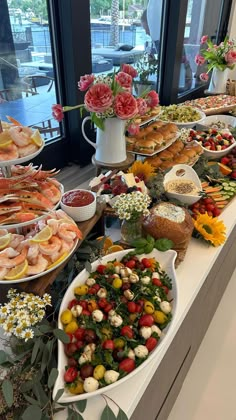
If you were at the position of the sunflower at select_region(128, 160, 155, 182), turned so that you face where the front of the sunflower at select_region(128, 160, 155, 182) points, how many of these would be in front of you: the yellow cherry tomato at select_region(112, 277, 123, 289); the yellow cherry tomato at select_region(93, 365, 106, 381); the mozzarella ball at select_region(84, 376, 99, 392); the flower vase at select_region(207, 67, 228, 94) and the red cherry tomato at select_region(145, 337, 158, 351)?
4

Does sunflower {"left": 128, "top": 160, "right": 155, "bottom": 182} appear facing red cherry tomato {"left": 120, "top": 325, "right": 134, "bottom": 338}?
yes

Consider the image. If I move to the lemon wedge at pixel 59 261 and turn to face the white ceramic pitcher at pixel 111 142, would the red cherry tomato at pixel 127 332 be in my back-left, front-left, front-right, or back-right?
back-right

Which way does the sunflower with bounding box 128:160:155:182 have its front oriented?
toward the camera

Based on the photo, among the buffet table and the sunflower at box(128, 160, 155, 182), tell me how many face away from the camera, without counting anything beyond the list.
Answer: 0

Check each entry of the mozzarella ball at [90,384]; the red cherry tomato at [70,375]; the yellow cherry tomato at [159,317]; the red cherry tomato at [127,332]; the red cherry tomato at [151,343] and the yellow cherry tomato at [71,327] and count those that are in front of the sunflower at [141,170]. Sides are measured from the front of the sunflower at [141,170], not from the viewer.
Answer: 6
